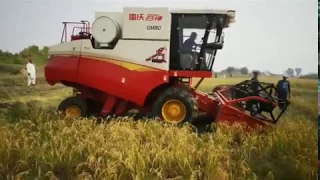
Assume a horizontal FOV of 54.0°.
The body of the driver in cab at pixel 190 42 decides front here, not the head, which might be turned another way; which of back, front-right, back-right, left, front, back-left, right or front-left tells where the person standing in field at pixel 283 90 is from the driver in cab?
front

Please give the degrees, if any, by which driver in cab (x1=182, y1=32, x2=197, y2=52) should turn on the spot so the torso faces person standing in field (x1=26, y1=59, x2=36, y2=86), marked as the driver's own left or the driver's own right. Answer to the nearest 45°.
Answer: approximately 180°

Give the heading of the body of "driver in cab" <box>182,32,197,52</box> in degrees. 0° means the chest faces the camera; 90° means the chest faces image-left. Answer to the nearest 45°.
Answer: approximately 270°

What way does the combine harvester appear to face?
to the viewer's right

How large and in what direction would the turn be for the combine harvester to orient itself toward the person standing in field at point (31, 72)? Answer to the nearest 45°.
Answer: approximately 180°
